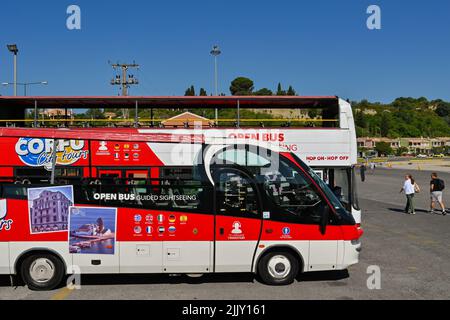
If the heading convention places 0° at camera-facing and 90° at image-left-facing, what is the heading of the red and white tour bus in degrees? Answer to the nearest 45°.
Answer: approximately 270°

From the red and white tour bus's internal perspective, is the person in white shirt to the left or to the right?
on its left
